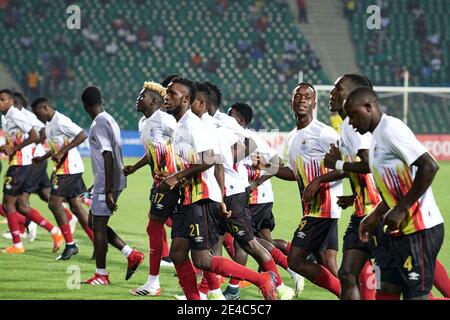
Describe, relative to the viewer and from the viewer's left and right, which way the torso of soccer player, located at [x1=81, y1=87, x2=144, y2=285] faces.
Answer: facing to the left of the viewer

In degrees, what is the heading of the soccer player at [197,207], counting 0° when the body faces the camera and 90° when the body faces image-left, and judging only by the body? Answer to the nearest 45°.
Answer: approximately 45°

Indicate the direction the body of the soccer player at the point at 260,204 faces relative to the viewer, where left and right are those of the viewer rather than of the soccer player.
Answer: facing to the left of the viewer

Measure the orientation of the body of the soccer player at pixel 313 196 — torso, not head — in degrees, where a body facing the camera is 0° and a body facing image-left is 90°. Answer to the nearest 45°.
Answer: approximately 45°

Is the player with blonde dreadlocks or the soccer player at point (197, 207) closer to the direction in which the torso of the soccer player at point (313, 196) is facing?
the soccer player

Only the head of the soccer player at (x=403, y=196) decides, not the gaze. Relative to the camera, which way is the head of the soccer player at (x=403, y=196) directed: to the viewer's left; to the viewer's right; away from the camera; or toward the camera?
to the viewer's left

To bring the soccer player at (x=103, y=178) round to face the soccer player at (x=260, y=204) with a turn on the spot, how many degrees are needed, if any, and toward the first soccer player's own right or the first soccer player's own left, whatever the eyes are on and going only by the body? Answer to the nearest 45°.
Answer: approximately 180°

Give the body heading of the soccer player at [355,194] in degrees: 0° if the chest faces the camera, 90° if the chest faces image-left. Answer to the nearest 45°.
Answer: approximately 90°

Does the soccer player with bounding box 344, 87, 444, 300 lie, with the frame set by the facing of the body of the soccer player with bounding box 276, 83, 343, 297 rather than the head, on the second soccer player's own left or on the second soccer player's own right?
on the second soccer player's own left

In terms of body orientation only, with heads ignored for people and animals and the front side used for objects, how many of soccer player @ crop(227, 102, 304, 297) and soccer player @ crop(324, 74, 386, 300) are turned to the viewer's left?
2

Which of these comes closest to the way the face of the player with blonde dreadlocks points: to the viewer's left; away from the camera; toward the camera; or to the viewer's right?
to the viewer's left
